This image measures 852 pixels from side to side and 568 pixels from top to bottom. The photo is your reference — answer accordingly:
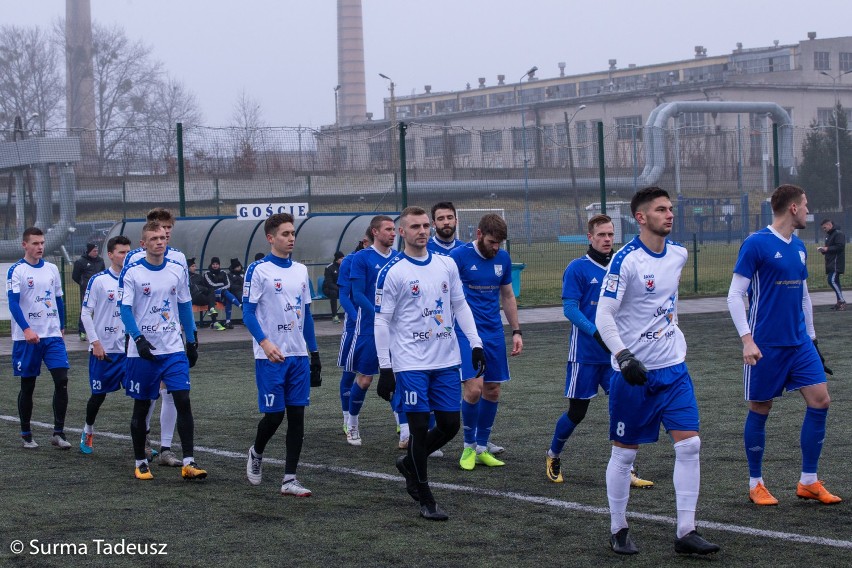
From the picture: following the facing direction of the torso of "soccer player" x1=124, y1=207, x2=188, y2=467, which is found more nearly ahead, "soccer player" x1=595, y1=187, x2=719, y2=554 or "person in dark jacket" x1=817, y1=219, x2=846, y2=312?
the soccer player

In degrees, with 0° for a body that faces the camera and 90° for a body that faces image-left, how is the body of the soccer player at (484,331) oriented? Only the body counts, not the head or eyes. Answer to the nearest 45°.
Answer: approximately 0°

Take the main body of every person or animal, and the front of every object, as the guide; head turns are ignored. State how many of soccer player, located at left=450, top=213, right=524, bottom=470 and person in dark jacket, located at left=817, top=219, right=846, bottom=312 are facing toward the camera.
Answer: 1

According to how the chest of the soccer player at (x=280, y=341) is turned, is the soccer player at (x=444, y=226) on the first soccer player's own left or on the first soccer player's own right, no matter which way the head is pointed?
on the first soccer player's own left

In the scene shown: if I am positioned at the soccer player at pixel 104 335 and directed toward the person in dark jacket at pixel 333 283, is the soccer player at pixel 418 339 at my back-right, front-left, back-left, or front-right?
back-right

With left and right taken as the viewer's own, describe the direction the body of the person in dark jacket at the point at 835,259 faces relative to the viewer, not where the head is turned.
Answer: facing to the left of the viewer

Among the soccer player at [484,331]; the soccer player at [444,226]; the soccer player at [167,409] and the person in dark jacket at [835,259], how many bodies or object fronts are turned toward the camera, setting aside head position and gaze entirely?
3

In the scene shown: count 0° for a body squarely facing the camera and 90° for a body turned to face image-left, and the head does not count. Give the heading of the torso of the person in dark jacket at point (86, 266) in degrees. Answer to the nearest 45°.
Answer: approximately 315°

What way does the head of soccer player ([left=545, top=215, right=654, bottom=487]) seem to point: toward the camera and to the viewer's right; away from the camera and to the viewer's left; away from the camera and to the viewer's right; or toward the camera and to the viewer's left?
toward the camera and to the viewer's right
